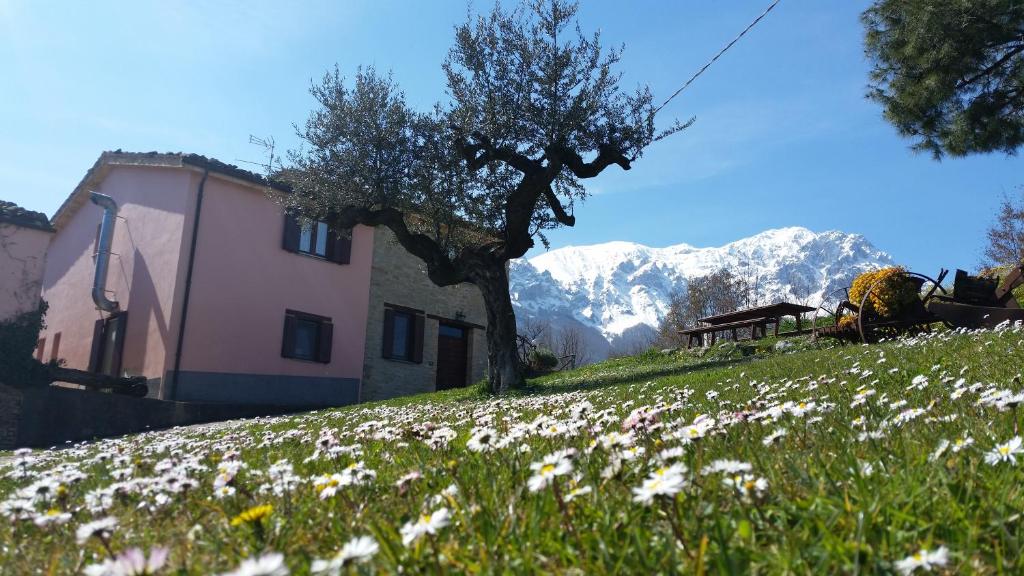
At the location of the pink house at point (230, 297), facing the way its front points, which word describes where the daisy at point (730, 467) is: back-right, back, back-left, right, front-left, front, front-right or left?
front-right

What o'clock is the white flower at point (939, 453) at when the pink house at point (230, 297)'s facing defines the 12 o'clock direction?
The white flower is roughly at 1 o'clock from the pink house.

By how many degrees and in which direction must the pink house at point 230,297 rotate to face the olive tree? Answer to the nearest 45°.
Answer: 0° — it already faces it

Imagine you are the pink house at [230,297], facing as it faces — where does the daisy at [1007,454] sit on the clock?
The daisy is roughly at 1 o'clock from the pink house.

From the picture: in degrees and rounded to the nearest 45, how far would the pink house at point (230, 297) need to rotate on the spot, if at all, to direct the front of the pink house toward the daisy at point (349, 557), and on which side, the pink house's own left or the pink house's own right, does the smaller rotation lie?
approximately 45° to the pink house's own right

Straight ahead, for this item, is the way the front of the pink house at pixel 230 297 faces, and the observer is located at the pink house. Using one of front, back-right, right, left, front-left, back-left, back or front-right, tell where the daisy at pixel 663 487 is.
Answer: front-right

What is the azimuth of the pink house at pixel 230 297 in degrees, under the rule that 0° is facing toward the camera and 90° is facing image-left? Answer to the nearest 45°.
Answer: approximately 315°

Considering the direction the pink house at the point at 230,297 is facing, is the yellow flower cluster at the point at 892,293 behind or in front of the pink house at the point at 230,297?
in front
